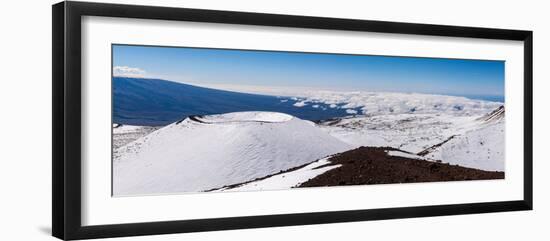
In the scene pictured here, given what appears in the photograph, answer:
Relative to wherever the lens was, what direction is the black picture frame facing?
facing the viewer and to the right of the viewer
